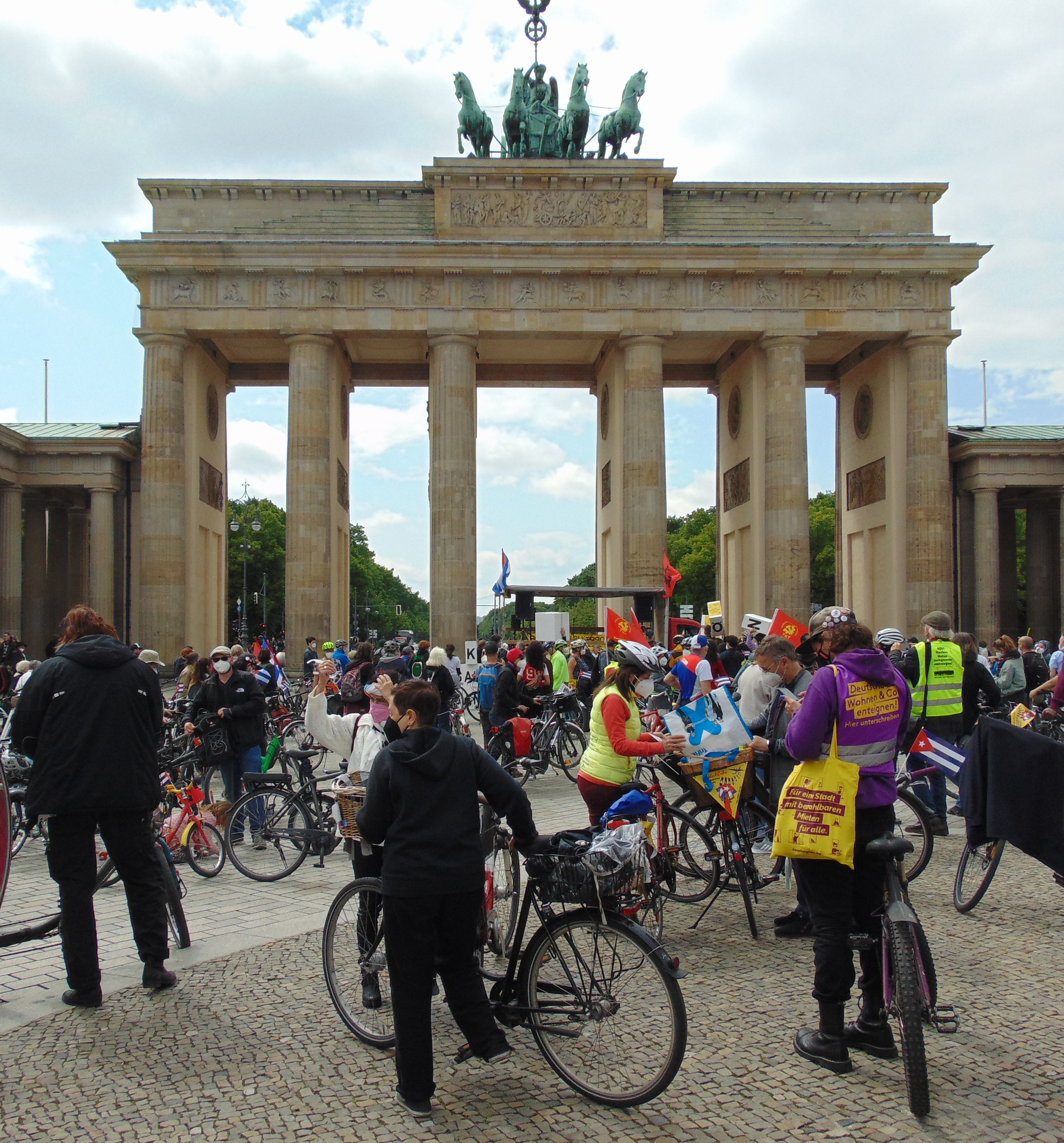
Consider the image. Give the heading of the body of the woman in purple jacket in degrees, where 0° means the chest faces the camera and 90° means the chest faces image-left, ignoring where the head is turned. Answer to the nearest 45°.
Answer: approximately 135°

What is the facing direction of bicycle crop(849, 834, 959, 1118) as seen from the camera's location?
facing away from the viewer

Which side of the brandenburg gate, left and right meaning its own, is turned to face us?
front

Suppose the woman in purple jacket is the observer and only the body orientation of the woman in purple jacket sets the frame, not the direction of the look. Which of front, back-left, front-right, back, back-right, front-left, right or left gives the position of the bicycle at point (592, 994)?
left

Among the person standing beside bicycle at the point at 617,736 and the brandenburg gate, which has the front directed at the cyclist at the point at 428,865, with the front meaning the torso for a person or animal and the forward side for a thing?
the brandenburg gate

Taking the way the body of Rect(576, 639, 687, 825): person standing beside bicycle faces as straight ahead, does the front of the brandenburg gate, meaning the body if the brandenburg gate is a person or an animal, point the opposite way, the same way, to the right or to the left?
to the right

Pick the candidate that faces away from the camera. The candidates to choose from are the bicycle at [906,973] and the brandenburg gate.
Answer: the bicycle

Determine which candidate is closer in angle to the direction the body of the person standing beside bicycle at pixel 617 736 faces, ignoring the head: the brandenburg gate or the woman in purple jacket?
the woman in purple jacket

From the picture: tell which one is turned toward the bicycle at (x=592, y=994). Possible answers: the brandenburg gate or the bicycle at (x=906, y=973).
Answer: the brandenburg gate

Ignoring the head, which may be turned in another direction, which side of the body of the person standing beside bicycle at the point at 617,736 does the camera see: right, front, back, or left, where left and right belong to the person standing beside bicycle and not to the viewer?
right

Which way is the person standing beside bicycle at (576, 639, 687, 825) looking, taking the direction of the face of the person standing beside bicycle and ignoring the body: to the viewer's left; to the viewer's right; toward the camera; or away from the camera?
to the viewer's right

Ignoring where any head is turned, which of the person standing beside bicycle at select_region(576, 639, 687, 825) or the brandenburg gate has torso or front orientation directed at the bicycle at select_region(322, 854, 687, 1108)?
the brandenburg gate

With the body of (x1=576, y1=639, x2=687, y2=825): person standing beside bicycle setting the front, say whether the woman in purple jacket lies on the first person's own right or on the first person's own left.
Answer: on the first person's own right

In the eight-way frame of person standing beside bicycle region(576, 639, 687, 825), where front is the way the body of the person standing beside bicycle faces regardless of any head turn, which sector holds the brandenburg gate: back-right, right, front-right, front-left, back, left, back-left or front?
left
